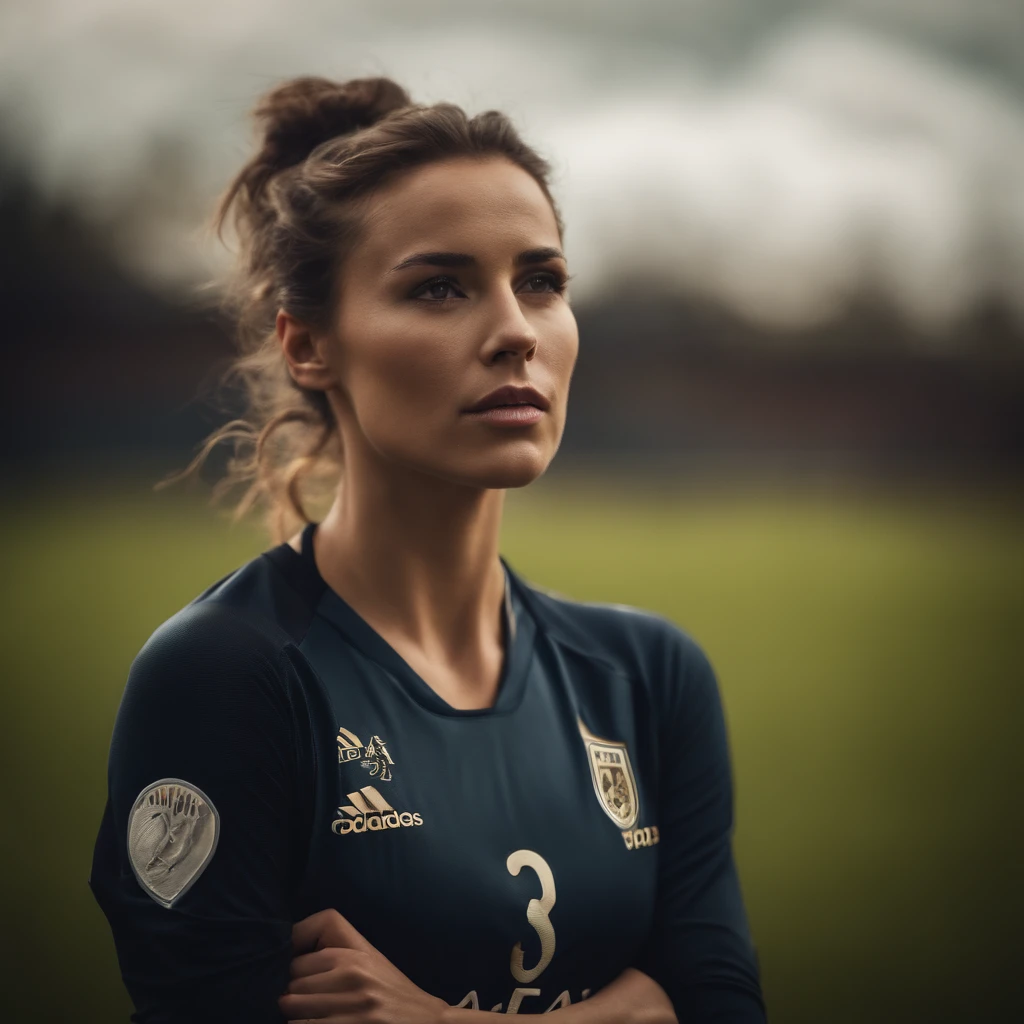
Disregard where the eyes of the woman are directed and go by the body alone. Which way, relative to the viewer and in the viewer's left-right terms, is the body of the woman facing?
facing the viewer and to the right of the viewer

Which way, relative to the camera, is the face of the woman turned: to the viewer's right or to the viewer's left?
to the viewer's right
